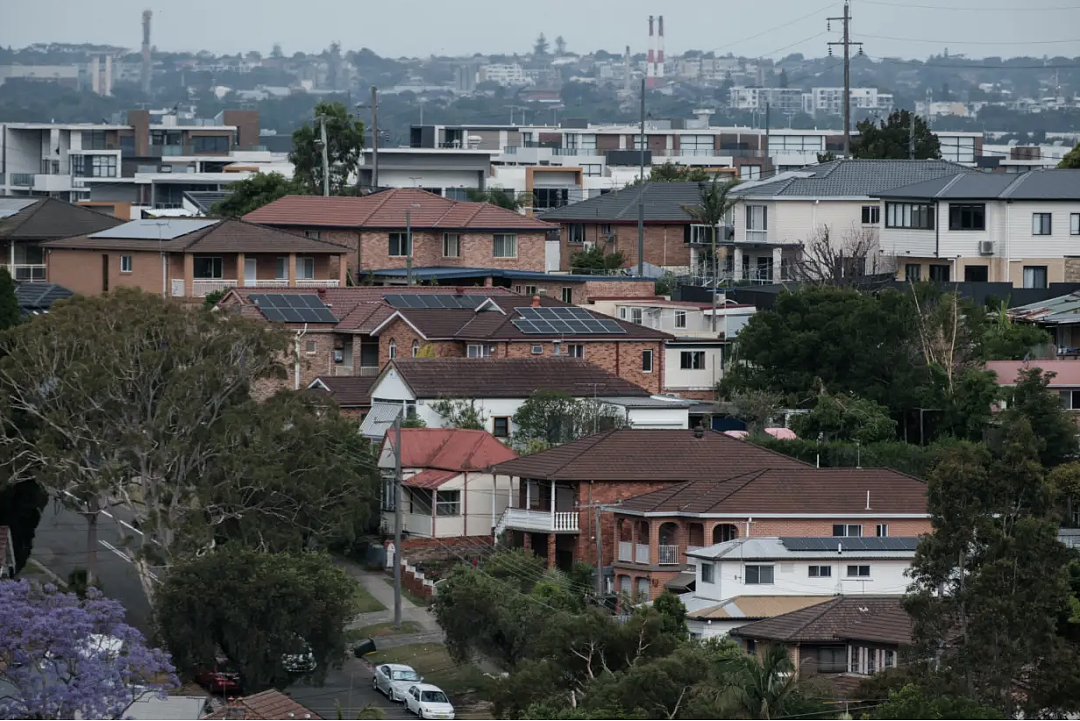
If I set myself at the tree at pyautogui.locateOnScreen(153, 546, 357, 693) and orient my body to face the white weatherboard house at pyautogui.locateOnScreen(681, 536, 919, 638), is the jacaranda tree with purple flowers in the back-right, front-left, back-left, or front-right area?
back-right

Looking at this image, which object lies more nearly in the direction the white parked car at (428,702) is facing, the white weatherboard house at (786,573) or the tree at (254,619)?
the white weatherboard house

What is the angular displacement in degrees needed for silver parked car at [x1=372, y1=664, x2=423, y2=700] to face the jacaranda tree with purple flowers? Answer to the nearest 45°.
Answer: approximately 90° to its right

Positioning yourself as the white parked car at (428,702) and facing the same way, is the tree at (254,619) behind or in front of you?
behind

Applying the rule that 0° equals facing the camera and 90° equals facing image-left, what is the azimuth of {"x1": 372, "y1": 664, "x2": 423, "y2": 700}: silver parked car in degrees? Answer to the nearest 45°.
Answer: approximately 315°

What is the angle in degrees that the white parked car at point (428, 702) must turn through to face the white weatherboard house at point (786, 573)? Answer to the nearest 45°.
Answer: approximately 90° to its left

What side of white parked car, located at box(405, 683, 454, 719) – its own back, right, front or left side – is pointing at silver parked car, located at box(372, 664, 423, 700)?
back

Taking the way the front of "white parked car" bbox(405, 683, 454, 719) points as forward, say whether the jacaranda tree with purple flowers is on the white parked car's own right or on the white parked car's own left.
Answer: on the white parked car's own right
